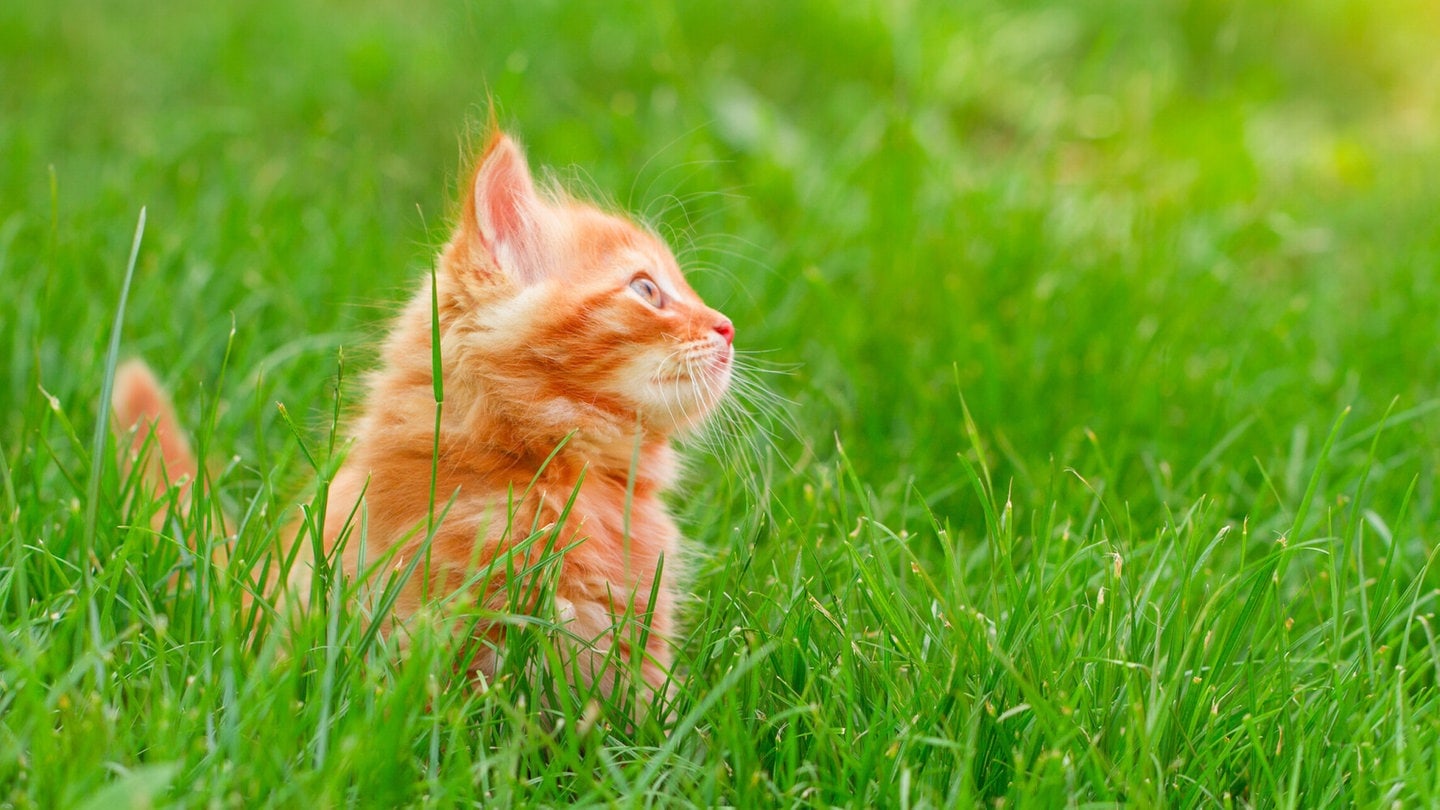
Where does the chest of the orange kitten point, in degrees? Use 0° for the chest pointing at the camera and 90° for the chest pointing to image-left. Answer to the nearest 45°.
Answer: approximately 270°
